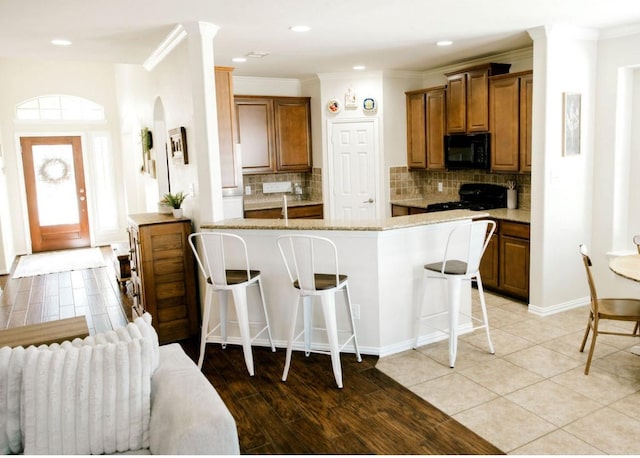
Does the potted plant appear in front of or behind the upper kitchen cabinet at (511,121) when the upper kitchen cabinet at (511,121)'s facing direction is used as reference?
in front

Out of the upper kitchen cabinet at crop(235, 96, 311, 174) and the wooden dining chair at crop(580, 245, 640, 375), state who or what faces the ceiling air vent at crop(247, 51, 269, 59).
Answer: the upper kitchen cabinet

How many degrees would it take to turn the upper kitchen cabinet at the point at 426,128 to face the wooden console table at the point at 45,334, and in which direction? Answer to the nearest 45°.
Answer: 0° — it already faces it

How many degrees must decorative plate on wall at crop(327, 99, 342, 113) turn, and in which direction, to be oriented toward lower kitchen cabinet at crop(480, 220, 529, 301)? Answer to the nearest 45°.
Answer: approximately 45° to its left

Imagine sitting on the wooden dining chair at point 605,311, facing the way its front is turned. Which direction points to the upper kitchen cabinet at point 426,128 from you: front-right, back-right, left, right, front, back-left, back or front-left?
back-left

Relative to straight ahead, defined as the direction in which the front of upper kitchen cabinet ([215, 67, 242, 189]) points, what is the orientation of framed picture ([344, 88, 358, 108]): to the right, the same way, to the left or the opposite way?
to the right

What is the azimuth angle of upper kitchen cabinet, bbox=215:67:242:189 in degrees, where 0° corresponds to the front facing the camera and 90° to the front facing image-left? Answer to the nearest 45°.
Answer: approximately 270°

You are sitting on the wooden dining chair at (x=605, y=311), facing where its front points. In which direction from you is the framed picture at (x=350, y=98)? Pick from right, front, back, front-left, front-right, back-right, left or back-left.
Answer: back-left

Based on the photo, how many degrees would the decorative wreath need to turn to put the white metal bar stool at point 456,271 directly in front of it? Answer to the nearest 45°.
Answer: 0° — it already faces it

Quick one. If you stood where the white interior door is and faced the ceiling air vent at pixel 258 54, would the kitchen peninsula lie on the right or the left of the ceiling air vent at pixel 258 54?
left

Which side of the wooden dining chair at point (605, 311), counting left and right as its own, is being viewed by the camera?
right
